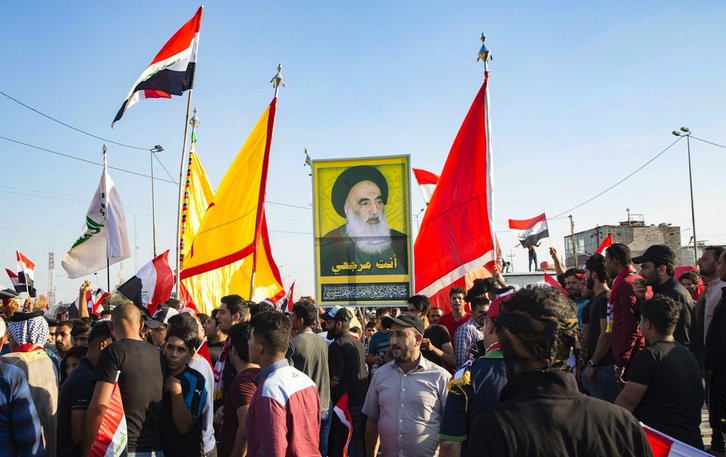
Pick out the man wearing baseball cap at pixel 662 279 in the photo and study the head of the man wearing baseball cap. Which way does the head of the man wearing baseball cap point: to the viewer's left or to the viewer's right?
to the viewer's left

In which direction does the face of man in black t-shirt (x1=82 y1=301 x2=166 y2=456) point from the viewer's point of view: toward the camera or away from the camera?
away from the camera

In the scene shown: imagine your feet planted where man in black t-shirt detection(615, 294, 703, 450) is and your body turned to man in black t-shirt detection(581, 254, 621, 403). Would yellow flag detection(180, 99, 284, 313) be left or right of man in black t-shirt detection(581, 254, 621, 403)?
left

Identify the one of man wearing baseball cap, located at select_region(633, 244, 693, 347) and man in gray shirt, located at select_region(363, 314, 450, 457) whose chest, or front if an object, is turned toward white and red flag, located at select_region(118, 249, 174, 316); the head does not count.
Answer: the man wearing baseball cap

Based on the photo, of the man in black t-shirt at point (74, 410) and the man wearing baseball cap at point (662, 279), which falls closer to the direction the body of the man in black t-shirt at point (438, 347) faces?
the man in black t-shirt

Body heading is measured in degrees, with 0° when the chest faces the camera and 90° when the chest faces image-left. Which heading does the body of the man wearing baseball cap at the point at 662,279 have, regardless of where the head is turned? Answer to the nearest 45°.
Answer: approximately 90°

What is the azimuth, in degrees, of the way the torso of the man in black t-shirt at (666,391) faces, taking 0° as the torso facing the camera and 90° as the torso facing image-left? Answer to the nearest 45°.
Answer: approximately 135°

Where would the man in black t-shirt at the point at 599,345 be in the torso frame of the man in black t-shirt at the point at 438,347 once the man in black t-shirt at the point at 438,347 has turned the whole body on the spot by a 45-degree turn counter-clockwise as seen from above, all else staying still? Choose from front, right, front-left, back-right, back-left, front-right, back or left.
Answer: left

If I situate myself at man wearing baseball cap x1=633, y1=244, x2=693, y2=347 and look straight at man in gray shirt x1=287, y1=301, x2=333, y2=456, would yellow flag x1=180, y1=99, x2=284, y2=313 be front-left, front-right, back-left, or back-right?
front-right

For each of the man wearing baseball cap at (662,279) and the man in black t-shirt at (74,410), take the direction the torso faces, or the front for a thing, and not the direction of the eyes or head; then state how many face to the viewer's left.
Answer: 1

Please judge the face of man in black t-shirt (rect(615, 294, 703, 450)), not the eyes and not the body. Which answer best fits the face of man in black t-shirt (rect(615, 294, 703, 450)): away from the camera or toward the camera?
away from the camera

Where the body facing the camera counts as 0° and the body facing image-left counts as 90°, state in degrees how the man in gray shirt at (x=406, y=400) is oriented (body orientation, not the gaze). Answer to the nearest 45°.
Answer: approximately 45°
